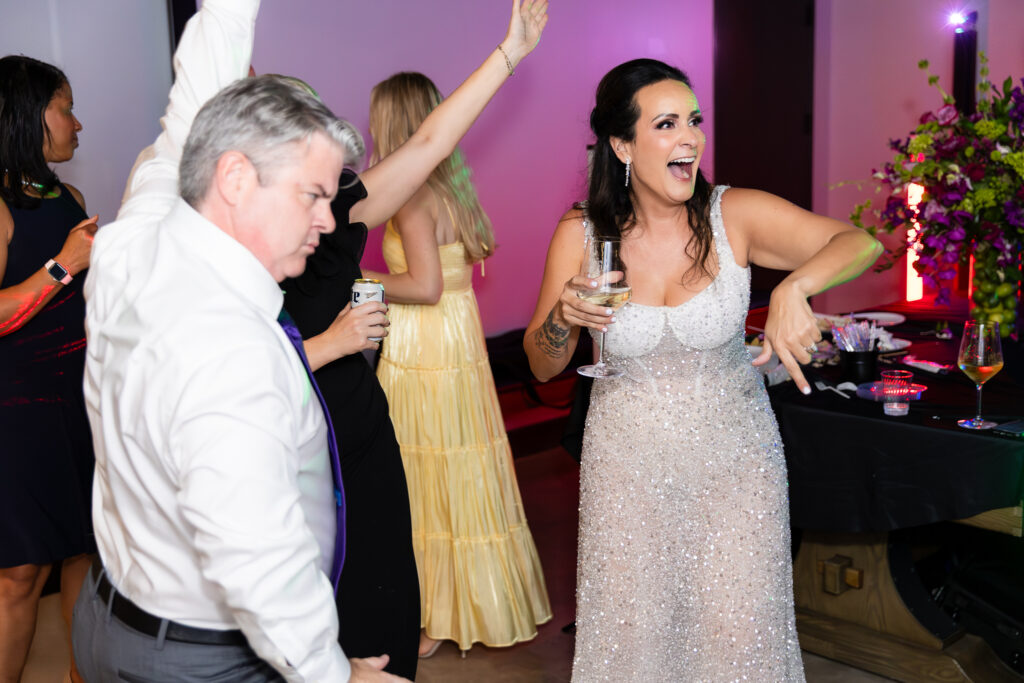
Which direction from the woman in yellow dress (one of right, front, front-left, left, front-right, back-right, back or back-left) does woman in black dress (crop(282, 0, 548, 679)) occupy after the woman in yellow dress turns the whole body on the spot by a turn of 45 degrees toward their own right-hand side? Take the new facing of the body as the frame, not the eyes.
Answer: back

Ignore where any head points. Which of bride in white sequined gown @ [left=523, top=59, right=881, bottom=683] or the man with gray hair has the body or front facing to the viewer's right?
the man with gray hair

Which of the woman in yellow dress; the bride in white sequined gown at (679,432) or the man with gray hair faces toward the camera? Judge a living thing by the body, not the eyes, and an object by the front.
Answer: the bride in white sequined gown

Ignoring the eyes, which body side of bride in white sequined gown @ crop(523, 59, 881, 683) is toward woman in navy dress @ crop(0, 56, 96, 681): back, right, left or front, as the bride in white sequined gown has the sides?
right

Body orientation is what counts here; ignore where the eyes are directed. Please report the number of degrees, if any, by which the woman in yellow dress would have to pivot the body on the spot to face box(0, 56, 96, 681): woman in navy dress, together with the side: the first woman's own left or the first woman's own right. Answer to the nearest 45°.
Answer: approximately 90° to the first woman's own left

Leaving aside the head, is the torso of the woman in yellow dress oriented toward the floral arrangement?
no

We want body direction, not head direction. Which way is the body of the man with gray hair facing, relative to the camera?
to the viewer's right

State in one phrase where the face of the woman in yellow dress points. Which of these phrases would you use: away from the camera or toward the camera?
away from the camera

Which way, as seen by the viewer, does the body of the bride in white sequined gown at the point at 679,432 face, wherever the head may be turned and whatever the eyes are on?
toward the camera

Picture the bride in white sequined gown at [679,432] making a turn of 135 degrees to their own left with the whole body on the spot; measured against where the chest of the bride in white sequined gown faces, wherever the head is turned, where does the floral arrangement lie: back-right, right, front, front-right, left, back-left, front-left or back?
front

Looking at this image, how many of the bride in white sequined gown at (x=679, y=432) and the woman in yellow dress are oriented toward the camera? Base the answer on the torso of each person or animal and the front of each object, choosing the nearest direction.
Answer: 1

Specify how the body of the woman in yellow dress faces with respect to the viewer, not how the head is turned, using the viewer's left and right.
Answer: facing away from the viewer and to the left of the viewer

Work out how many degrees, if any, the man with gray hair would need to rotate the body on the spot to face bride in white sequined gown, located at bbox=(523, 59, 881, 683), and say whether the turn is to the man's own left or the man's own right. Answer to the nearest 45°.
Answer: approximately 45° to the man's own left

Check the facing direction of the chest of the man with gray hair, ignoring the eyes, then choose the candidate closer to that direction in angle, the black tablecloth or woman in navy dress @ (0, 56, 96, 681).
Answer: the black tablecloth

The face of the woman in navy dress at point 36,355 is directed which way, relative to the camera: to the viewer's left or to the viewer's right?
to the viewer's right
